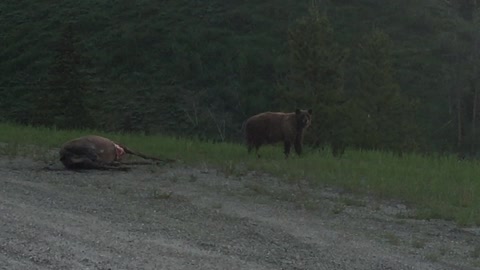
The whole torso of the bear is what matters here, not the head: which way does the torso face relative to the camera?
to the viewer's right

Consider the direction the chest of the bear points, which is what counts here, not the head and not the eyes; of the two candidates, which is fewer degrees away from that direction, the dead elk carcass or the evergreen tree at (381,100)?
the evergreen tree

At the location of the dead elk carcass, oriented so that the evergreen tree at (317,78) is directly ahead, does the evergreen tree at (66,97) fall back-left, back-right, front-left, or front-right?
front-left

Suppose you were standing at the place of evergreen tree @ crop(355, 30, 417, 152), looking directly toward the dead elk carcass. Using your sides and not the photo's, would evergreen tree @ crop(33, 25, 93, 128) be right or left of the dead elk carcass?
right

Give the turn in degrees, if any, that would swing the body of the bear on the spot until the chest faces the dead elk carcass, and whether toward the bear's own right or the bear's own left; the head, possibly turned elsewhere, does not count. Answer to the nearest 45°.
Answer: approximately 135° to the bear's own right

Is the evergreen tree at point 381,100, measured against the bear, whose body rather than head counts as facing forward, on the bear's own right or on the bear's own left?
on the bear's own left

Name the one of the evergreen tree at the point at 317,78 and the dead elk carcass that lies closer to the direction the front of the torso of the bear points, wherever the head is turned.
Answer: the evergreen tree

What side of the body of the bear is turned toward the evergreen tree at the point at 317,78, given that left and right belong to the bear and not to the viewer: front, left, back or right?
left

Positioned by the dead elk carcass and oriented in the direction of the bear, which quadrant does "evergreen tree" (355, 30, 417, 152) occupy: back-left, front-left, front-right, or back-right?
front-left
